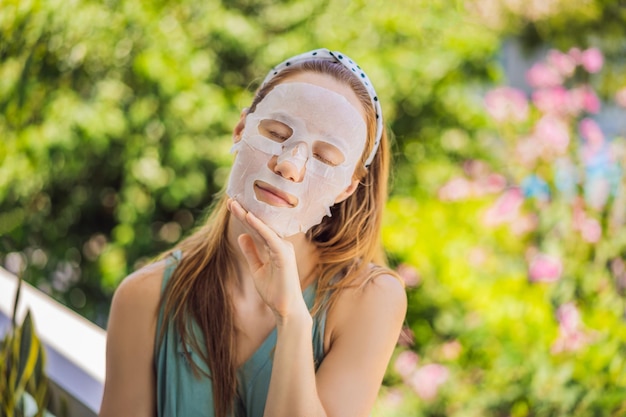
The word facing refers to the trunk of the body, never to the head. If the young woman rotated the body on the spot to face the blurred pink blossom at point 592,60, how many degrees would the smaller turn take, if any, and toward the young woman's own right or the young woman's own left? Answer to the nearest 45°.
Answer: approximately 135° to the young woman's own left

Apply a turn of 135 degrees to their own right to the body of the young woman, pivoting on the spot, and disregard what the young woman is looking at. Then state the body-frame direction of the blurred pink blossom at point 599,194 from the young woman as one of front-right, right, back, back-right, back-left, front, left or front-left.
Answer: right

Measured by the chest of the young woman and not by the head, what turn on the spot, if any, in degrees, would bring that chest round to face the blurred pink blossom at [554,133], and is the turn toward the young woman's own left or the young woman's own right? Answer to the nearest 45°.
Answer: approximately 135° to the young woman's own left

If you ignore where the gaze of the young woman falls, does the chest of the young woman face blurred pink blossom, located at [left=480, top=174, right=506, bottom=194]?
no

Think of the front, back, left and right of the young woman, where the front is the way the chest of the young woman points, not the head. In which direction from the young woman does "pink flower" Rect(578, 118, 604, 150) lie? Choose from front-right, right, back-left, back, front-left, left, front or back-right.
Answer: back-left

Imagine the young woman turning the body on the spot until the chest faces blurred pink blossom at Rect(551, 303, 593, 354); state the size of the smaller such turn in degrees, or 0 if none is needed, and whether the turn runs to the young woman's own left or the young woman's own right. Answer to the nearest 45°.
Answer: approximately 135° to the young woman's own left

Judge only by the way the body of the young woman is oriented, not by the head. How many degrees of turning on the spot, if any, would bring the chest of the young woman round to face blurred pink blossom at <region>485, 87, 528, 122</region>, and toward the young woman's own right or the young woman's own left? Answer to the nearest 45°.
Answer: approximately 135° to the young woman's own left

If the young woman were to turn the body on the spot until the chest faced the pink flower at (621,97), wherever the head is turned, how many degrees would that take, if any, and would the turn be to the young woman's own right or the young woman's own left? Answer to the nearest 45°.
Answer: approximately 135° to the young woman's own left

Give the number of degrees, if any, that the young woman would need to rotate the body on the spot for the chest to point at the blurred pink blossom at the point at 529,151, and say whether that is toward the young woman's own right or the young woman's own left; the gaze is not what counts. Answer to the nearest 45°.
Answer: approximately 135° to the young woman's own left

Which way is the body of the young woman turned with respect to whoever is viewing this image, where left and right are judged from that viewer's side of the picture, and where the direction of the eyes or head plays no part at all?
facing the viewer

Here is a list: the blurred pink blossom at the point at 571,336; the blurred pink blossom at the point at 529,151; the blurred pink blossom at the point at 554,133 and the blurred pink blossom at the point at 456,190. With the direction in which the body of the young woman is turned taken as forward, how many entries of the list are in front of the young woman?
0

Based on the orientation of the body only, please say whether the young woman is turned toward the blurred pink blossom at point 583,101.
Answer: no

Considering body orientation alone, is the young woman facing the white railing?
no
